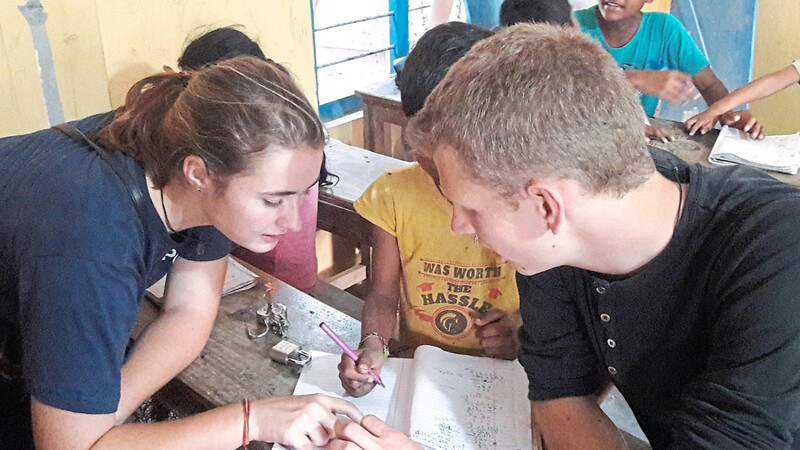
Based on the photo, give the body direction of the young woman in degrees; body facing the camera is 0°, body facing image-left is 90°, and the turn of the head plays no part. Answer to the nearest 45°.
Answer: approximately 270°

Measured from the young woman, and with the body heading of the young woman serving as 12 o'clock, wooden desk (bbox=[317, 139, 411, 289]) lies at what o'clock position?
The wooden desk is roughly at 10 o'clock from the young woman.
